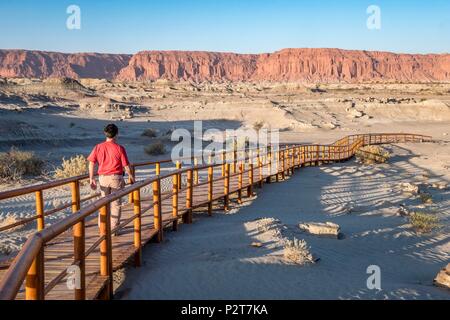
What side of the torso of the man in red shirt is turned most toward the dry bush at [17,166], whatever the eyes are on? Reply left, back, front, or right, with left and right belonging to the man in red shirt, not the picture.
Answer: front

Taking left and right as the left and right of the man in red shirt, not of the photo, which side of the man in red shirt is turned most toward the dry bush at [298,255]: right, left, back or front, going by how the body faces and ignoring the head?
right

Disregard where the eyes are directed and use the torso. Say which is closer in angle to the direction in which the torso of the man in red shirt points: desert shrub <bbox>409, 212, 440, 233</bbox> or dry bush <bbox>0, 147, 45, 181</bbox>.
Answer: the dry bush

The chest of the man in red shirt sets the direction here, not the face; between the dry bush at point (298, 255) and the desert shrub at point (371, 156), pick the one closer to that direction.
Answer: the desert shrub

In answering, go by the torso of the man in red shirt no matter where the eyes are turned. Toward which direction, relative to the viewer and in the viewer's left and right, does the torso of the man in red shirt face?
facing away from the viewer

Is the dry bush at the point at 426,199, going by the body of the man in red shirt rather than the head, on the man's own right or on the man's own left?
on the man's own right

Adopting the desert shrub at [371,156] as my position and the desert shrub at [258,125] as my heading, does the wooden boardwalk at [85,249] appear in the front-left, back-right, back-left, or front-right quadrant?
back-left

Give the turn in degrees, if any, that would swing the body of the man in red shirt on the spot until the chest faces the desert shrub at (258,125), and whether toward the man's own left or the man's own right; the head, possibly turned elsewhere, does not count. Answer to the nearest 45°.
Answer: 0° — they already face it
